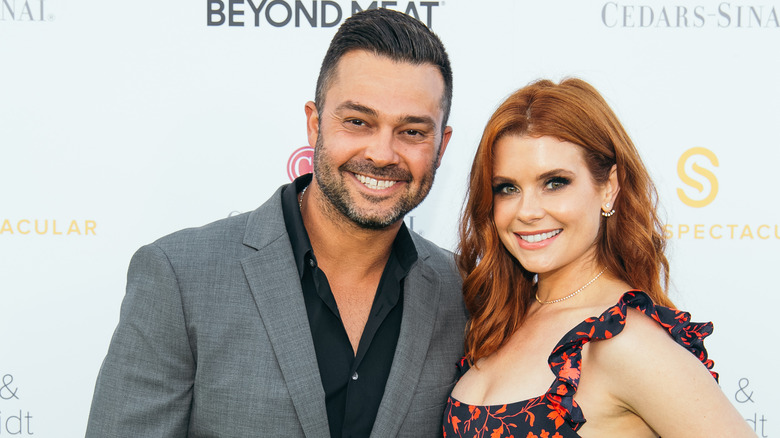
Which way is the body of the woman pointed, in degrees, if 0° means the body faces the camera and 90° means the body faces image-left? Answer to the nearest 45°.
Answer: approximately 45°

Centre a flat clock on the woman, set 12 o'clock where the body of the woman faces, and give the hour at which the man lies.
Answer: The man is roughly at 1 o'clock from the woman.
